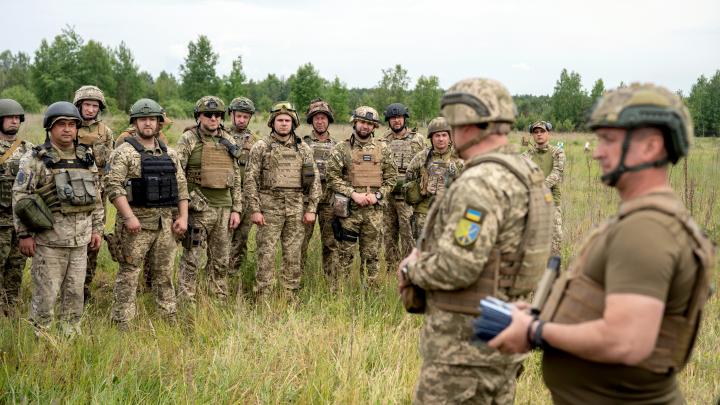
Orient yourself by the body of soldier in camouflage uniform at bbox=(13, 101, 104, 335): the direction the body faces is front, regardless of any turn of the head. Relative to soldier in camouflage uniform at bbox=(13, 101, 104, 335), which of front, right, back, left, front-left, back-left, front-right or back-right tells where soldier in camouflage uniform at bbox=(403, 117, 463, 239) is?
front-left

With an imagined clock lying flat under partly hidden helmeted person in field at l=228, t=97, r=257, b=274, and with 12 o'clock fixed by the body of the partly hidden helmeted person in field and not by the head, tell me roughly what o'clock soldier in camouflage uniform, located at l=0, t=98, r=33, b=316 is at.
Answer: The soldier in camouflage uniform is roughly at 2 o'clock from the partly hidden helmeted person in field.

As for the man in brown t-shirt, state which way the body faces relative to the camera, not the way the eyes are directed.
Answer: to the viewer's left

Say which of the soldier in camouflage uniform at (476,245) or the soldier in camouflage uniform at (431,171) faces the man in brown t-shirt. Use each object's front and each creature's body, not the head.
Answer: the soldier in camouflage uniform at (431,171)

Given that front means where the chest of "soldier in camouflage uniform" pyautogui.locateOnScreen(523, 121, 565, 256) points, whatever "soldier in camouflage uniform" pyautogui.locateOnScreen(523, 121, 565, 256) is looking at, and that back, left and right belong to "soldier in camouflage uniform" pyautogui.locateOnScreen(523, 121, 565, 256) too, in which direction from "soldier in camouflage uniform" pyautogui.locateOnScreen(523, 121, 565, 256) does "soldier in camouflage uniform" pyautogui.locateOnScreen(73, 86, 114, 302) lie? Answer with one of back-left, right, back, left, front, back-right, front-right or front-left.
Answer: front-right

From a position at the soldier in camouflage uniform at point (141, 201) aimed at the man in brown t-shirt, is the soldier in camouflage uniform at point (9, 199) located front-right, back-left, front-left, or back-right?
back-right

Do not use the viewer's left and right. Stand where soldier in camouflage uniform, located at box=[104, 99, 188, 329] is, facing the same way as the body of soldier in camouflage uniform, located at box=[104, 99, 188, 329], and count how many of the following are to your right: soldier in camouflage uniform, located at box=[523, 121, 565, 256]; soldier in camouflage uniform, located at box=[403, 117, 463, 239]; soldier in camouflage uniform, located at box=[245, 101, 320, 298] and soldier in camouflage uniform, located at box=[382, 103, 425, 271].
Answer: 0

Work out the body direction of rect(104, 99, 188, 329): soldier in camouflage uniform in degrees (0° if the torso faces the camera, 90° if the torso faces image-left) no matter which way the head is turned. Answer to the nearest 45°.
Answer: approximately 315°

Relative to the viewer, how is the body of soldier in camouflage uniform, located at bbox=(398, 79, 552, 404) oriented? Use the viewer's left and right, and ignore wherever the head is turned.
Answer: facing away from the viewer and to the left of the viewer

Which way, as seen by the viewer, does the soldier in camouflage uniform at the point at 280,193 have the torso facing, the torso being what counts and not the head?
toward the camera

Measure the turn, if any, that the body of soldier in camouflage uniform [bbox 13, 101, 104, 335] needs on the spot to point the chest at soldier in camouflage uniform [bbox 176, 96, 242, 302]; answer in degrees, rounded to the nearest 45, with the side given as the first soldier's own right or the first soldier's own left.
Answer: approximately 90° to the first soldier's own left

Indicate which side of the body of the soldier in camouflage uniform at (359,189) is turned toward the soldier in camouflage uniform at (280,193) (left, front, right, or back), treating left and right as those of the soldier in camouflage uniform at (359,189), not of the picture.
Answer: right

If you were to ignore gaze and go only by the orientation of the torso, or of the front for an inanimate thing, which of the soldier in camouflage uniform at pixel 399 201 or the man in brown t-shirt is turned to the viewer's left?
the man in brown t-shirt

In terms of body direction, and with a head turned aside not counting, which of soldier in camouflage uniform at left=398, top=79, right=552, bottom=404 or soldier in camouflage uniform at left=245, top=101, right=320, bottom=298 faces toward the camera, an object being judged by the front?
soldier in camouflage uniform at left=245, top=101, right=320, bottom=298

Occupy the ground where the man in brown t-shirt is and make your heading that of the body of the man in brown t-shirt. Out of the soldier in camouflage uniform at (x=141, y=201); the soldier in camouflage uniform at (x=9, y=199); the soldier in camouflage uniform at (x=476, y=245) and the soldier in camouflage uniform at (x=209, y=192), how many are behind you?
0

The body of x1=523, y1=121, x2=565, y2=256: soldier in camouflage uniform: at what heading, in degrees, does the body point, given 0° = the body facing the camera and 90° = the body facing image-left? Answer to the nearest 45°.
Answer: approximately 0°
